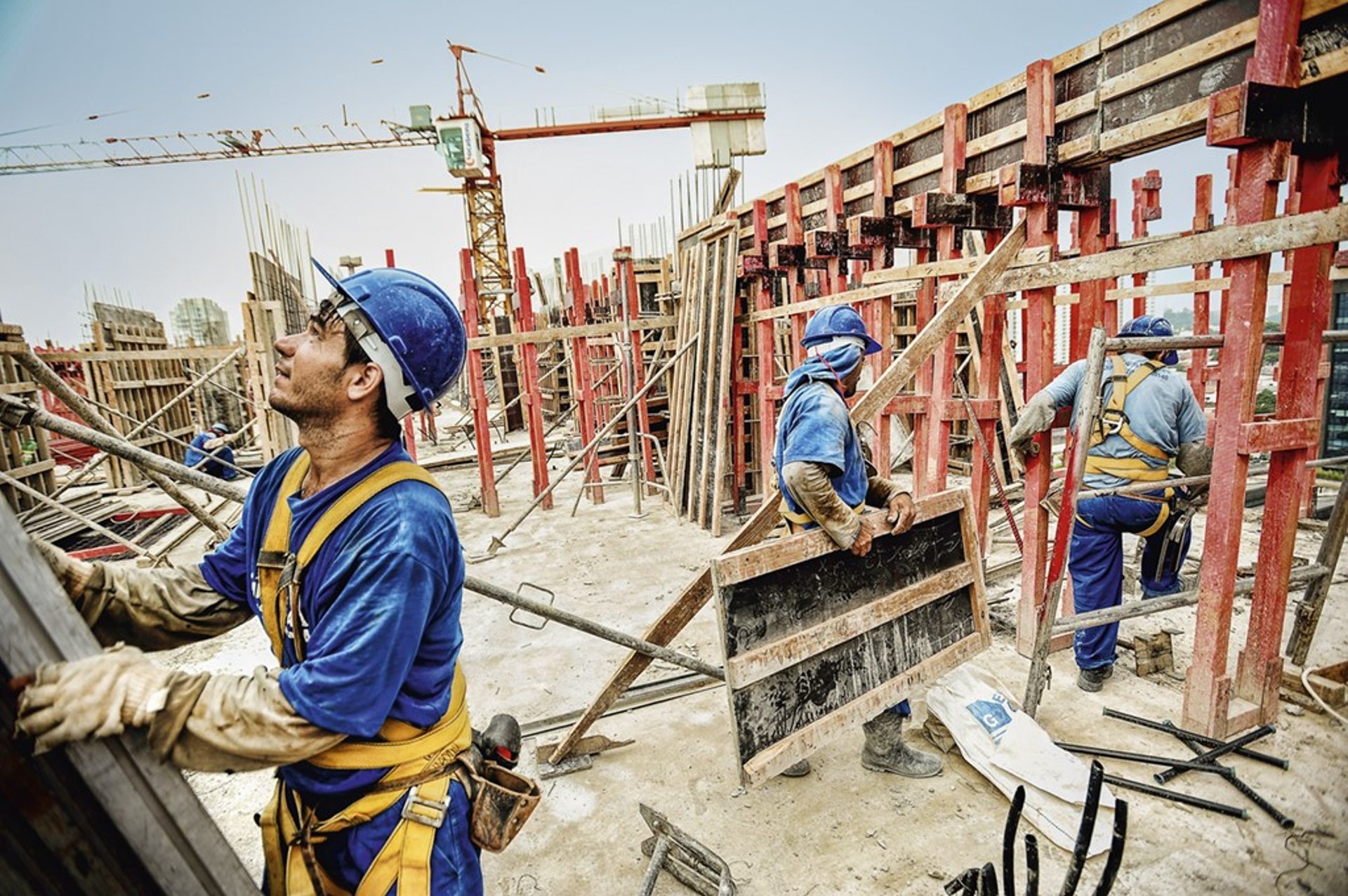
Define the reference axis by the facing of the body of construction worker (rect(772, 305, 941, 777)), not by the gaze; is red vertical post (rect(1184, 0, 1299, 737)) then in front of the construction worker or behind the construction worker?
in front

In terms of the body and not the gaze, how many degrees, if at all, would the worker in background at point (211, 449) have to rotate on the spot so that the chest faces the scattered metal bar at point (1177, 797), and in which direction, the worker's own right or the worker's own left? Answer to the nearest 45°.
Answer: approximately 90° to the worker's own right

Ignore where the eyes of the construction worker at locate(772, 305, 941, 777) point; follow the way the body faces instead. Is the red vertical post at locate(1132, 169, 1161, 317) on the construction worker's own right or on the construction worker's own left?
on the construction worker's own left

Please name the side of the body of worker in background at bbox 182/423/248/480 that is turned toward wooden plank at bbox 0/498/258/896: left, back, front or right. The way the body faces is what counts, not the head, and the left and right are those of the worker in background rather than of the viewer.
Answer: right

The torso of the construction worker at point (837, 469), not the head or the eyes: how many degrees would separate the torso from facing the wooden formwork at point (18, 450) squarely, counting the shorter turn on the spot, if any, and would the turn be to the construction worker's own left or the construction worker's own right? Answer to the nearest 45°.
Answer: approximately 180°

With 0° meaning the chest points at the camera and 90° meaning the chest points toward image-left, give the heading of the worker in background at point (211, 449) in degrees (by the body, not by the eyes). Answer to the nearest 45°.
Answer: approximately 270°
